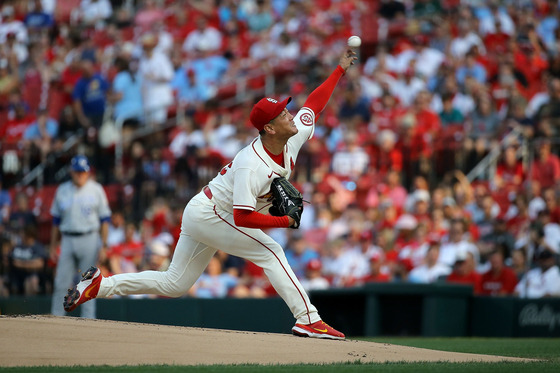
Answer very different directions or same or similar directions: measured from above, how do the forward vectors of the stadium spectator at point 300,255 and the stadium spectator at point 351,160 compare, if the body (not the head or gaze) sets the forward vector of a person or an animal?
same or similar directions

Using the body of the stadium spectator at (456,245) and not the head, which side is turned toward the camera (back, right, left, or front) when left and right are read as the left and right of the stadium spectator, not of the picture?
front

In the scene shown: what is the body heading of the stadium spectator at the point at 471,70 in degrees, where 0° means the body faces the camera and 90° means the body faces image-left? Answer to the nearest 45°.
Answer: approximately 0°

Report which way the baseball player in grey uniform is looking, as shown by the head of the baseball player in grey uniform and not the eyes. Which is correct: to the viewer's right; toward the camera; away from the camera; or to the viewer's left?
toward the camera

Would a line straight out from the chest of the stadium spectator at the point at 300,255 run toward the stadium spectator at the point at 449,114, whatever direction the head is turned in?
no

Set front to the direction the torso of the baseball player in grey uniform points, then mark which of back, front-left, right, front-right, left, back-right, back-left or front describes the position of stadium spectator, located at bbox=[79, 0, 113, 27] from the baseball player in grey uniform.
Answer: back

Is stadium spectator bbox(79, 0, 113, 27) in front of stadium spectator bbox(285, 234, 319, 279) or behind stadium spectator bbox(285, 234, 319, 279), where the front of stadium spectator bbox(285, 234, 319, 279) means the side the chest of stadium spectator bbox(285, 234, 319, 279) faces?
behind

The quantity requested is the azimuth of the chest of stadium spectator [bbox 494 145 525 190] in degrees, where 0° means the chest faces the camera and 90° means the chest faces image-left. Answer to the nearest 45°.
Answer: approximately 0°

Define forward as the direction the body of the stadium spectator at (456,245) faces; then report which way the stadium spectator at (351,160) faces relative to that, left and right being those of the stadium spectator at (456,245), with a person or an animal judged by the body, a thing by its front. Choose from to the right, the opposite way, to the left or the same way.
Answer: the same way

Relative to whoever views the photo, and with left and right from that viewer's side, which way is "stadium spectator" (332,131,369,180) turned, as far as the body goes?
facing the viewer

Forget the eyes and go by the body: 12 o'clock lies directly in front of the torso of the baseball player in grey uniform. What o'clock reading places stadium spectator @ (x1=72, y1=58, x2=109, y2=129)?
The stadium spectator is roughly at 6 o'clock from the baseball player in grey uniform.

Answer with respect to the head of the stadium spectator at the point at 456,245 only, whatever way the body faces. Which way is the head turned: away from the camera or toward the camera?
toward the camera

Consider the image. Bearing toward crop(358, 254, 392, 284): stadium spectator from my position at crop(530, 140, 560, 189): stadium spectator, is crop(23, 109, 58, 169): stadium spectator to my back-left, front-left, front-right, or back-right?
front-right

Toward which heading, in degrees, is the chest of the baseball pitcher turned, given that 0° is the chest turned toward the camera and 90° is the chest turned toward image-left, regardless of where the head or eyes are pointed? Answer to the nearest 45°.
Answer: approximately 270°
